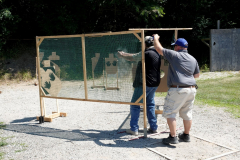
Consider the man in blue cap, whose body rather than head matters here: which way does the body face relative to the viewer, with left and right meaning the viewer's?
facing away from the viewer and to the left of the viewer

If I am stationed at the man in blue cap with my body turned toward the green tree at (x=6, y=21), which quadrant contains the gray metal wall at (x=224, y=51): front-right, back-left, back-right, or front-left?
front-right

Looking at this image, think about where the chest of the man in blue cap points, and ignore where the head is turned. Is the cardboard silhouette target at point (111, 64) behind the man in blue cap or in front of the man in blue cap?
in front

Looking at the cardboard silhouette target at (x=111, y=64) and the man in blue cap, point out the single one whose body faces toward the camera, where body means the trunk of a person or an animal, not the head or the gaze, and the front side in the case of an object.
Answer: the cardboard silhouette target

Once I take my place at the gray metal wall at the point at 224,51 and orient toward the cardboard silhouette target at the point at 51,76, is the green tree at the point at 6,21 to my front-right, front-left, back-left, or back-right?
front-right

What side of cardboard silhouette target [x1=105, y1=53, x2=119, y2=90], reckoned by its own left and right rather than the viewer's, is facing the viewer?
front

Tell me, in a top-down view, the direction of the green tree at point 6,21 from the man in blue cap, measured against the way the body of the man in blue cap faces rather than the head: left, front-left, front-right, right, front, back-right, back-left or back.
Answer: front

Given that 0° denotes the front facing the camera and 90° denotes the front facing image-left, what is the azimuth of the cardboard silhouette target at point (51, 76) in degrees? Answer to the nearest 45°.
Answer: approximately 0°

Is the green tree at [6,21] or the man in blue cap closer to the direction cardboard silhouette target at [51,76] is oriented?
the man in blue cap

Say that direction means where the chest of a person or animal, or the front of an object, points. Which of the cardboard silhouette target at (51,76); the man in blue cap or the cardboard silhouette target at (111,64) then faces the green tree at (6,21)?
the man in blue cap

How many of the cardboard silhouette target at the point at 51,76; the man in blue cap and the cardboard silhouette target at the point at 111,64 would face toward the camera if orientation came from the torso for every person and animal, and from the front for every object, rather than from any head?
2

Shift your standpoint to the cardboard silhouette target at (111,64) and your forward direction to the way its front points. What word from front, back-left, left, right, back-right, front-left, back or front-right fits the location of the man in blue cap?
front-left

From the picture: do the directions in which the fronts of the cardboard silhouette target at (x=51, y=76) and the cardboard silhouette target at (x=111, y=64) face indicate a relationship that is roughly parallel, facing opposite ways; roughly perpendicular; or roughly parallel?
roughly parallel

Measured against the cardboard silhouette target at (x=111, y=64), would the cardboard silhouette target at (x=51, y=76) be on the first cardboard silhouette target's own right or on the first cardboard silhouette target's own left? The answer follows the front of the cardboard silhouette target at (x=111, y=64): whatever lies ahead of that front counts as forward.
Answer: on the first cardboard silhouette target's own right

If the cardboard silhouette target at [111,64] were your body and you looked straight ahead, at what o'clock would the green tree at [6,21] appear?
The green tree is roughly at 5 o'clock from the cardboard silhouette target.

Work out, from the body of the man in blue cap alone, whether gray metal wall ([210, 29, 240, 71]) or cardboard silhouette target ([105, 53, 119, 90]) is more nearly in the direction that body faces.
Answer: the cardboard silhouette target

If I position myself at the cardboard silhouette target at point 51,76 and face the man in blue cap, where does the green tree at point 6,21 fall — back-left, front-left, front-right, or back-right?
back-left
